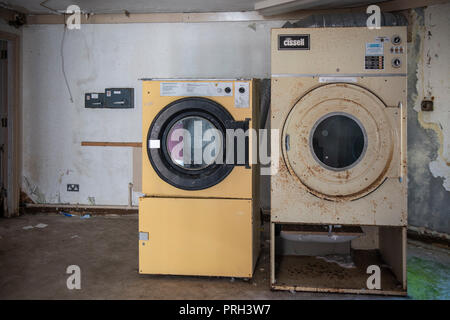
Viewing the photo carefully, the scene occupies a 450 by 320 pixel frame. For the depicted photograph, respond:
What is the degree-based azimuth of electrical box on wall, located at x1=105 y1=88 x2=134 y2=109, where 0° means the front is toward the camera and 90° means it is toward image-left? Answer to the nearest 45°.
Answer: approximately 0°

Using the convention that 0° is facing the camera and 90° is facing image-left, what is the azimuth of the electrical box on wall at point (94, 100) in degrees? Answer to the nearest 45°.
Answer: approximately 0°

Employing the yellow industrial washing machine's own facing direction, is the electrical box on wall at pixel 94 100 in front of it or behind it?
behind

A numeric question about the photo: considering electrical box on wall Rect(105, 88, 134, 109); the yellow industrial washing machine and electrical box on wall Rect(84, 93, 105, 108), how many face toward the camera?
3
